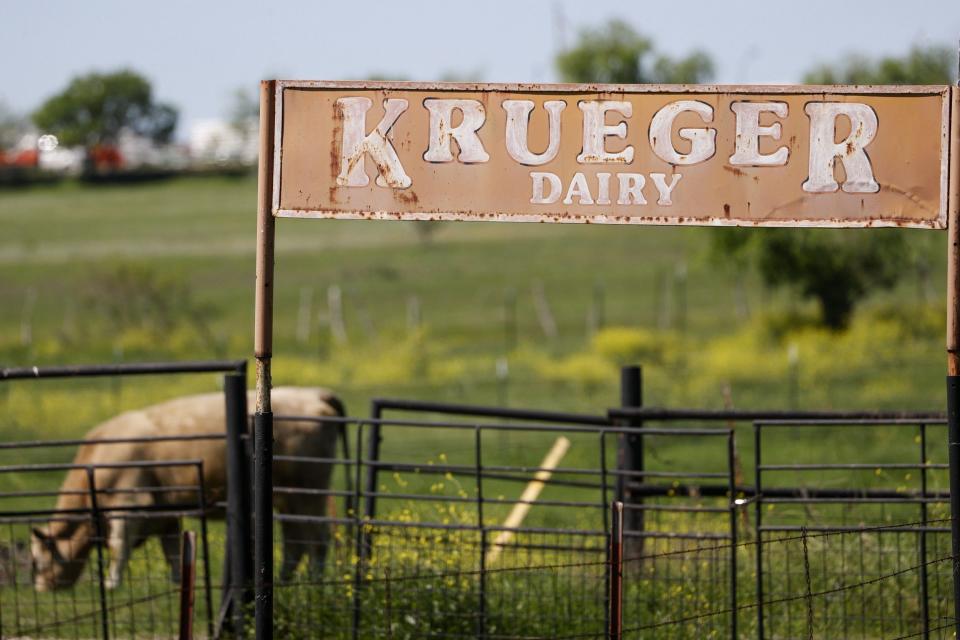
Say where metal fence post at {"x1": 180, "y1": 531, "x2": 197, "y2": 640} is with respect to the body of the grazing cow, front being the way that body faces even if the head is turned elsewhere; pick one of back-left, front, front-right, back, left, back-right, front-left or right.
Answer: left

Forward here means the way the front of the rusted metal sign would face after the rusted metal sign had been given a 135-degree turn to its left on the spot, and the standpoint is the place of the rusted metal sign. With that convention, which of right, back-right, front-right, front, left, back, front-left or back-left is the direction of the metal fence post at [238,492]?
left

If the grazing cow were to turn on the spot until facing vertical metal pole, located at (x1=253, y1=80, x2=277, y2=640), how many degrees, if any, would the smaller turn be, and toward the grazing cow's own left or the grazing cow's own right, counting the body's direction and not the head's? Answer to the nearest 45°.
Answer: approximately 90° to the grazing cow's own left

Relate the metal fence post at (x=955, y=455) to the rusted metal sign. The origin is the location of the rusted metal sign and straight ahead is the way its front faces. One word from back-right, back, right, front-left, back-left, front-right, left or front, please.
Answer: left

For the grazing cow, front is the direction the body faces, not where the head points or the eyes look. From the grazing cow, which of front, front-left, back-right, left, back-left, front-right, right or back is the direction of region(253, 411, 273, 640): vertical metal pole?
left

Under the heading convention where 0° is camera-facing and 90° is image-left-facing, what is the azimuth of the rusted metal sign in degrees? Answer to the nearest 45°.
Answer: approximately 0°

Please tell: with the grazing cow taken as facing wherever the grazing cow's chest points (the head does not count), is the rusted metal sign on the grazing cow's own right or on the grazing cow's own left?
on the grazing cow's own left

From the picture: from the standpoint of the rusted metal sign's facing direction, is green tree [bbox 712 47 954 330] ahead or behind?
behind

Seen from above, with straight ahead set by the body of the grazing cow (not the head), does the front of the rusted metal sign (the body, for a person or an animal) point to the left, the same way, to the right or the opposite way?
to the left

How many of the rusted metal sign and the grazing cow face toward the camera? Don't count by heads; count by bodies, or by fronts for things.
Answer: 1

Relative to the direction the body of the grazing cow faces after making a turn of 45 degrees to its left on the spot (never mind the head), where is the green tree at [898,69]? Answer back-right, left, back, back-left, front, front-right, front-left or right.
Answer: back

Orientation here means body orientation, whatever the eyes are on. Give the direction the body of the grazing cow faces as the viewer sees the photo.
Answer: to the viewer's left

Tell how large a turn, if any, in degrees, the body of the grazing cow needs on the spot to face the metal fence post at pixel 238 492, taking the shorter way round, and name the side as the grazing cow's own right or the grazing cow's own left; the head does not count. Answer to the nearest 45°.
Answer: approximately 90° to the grazing cow's own left

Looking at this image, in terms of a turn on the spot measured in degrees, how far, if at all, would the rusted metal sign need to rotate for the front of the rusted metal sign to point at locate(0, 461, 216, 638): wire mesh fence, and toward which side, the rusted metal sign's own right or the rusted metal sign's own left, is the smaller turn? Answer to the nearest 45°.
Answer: approximately 135° to the rusted metal sign's own right
